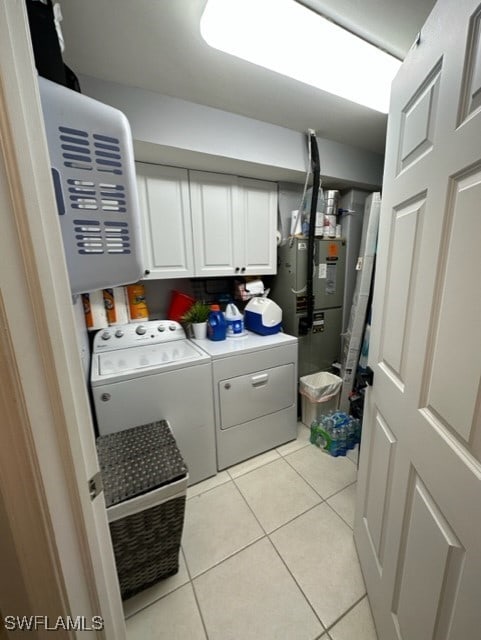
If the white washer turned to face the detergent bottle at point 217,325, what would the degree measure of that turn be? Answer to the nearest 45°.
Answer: approximately 135° to its left

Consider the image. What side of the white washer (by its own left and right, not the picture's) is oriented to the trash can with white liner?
left

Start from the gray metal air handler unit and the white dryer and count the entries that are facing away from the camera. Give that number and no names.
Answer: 0

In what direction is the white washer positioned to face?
toward the camera

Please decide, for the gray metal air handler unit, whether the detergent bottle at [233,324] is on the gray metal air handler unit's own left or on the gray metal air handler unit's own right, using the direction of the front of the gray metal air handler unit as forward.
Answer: on the gray metal air handler unit's own right

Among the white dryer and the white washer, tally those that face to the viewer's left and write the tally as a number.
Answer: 0

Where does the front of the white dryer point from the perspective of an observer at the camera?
facing the viewer and to the right of the viewer

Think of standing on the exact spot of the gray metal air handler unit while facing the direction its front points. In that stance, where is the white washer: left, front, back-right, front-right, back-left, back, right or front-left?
right

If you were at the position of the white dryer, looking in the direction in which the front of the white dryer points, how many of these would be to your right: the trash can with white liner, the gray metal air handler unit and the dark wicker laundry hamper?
1

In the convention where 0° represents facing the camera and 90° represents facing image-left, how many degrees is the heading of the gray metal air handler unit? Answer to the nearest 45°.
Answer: approximately 315°

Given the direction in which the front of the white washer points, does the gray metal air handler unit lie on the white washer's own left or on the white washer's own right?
on the white washer's own left

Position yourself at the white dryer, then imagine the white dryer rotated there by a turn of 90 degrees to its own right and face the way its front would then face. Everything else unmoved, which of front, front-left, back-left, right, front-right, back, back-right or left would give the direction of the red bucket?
right

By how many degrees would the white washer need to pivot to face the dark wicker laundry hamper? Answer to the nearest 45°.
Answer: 0° — it already faces it
